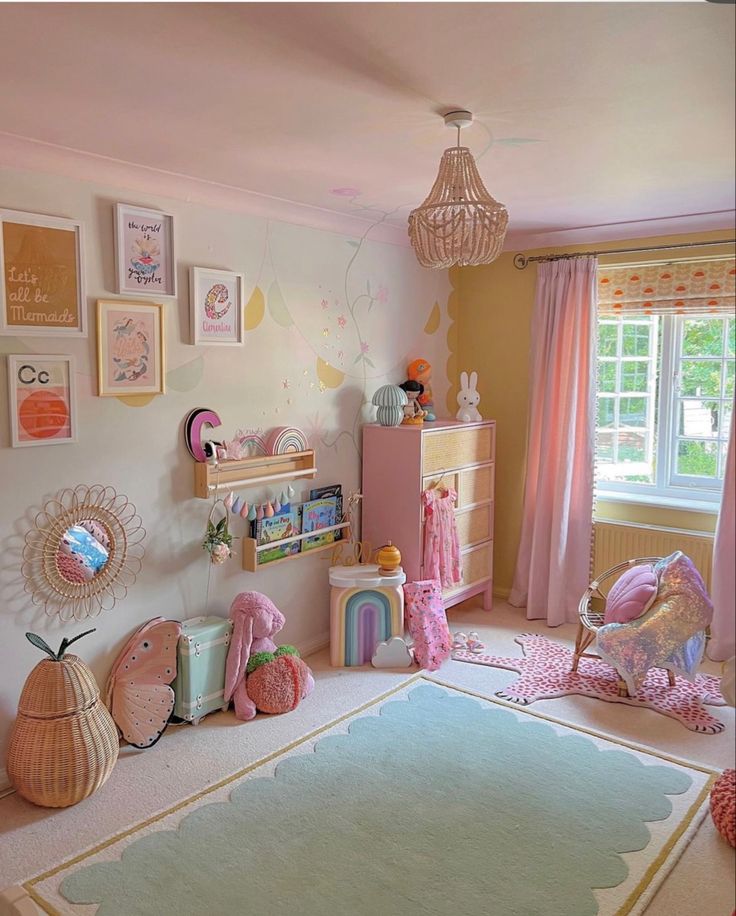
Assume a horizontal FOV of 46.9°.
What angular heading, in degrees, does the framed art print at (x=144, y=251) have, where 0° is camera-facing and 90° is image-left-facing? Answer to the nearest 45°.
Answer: approximately 315°

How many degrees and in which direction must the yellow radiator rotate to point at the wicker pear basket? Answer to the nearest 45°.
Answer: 0° — it already faces it

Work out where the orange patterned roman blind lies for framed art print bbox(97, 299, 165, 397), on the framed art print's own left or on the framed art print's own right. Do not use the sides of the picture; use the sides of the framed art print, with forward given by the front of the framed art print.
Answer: on the framed art print's own left

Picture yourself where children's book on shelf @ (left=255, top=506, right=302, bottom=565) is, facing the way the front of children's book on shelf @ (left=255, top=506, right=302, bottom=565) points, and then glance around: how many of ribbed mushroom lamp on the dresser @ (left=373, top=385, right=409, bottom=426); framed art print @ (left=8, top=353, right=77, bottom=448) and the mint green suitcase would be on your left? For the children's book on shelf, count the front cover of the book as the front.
1

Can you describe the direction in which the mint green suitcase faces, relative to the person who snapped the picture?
facing the viewer and to the right of the viewer

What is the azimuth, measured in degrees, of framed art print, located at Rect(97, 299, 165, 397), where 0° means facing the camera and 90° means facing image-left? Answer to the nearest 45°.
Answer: approximately 315°

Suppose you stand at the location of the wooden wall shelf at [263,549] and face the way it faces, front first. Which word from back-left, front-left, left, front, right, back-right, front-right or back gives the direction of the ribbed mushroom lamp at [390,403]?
left

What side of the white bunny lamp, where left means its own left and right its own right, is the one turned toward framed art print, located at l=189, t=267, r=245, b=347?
right

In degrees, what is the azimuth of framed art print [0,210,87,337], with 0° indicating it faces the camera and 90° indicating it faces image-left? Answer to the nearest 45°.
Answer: approximately 315°

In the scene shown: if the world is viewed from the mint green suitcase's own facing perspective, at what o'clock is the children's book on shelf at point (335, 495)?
The children's book on shelf is roughly at 9 o'clock from the mint green suitcase.

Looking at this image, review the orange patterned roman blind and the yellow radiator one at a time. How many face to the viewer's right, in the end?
0
